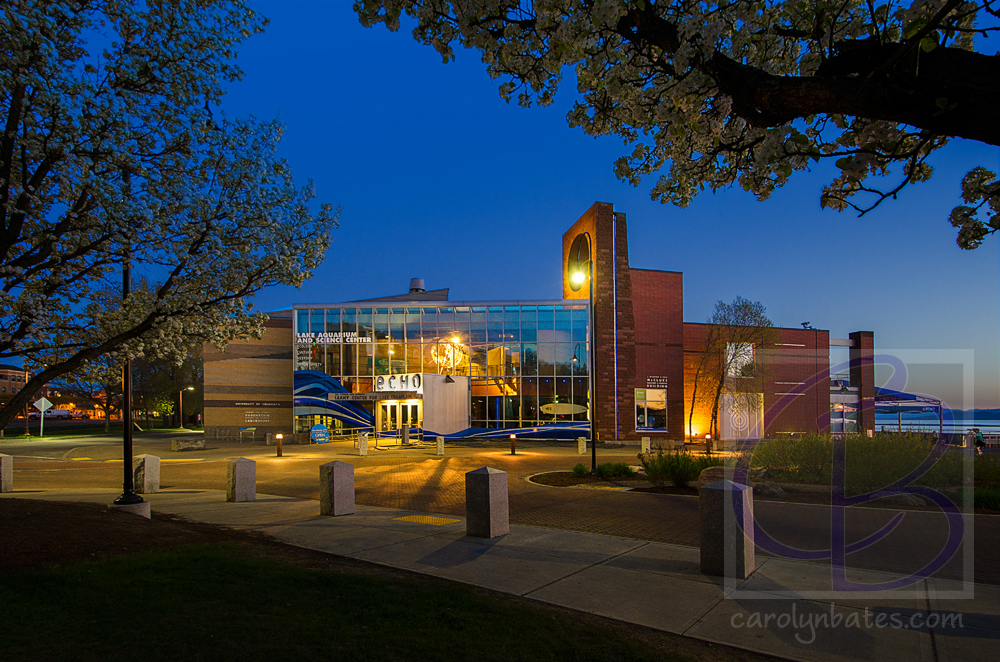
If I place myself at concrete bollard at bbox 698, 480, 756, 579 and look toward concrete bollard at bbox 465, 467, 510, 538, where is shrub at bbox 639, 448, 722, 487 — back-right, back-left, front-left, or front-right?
front-right

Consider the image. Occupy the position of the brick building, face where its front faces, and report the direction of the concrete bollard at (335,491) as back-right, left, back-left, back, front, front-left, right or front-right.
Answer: front

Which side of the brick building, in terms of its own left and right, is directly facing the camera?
front

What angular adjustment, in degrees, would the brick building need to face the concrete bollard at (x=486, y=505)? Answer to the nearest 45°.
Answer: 0° — it already faces it

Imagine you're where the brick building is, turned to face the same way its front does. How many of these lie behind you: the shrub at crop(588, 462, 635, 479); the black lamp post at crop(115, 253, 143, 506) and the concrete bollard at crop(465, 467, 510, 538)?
0

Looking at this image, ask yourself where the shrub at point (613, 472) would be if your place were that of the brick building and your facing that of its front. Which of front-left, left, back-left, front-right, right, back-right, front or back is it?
front

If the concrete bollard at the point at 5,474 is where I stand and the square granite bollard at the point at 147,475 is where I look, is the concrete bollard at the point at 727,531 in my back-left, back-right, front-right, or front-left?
front-right

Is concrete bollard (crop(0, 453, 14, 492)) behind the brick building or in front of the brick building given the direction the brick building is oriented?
in front

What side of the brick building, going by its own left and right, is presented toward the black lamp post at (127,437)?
front
